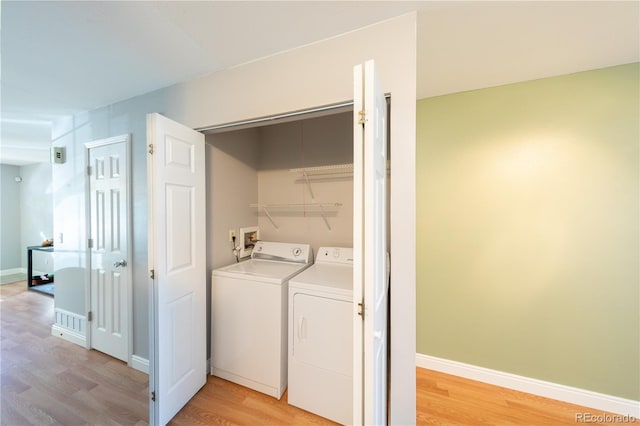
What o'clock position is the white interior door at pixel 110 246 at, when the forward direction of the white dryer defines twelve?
The white interior door is roughly at 2 o'clock from the white dryer.

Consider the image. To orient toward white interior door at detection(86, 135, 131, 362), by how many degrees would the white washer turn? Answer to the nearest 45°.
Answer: approximately 90° to its right

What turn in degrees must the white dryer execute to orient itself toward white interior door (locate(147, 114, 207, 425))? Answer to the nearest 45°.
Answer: approximately 45° to its right

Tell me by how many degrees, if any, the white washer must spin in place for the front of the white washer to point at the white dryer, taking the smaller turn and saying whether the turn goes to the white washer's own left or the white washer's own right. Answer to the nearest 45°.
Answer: approximately 90° to the white washer's own left

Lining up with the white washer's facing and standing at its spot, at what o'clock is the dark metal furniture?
The dark metal furniture is roughly at 3 o'clock from the white washer.

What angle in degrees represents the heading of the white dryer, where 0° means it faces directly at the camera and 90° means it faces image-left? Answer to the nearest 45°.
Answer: approximately 45°

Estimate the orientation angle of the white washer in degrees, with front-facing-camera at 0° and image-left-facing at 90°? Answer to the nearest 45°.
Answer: approximately 45°
